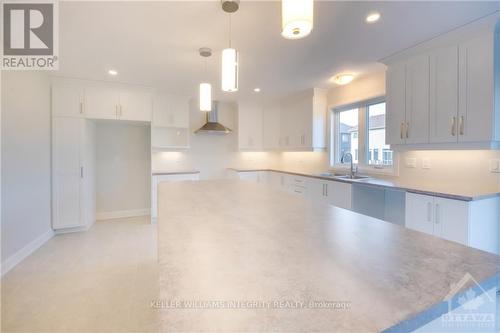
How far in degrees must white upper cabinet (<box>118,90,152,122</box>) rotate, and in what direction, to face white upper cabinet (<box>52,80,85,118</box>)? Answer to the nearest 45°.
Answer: approximately 90° to its right

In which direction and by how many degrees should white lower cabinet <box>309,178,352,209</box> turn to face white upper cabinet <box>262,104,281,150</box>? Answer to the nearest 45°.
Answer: approximately 90° to its right

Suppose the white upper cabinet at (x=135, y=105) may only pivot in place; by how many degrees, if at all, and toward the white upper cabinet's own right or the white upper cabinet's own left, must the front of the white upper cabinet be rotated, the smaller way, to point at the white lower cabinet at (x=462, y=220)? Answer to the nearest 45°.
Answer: approximately 45° to the white upper cabinet's own left

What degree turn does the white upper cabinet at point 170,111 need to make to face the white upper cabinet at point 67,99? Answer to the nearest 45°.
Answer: approximately 90° to its right

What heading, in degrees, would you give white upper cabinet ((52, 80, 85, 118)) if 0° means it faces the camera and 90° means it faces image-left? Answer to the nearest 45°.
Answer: approximately 0°
